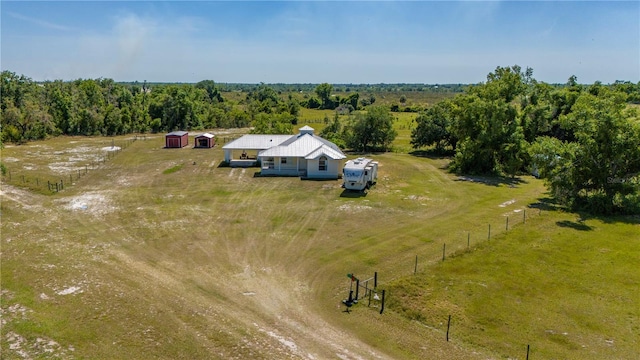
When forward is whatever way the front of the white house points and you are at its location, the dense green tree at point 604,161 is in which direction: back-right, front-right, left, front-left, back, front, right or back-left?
front-left

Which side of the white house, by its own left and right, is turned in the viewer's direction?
front

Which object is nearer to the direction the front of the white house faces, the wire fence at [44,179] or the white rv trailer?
the white rv trailer

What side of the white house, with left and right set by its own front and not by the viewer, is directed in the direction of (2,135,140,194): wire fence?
right
